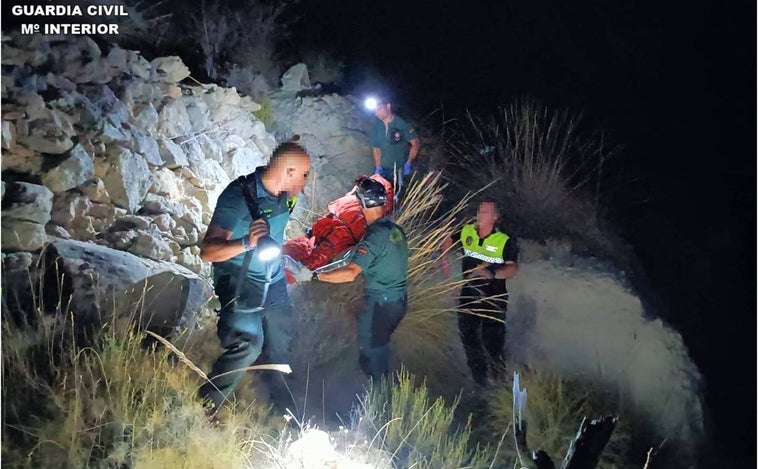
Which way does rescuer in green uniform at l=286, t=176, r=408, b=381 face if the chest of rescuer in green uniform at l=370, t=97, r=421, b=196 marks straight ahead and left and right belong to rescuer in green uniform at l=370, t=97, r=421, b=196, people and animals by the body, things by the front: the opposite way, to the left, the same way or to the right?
to the right

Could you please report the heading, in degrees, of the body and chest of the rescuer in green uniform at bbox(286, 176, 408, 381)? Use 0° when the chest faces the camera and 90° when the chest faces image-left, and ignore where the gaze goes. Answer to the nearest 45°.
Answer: approximately 135°

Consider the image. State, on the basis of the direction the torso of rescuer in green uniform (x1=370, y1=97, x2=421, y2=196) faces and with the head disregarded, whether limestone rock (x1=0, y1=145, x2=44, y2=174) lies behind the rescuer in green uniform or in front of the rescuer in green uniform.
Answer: in front

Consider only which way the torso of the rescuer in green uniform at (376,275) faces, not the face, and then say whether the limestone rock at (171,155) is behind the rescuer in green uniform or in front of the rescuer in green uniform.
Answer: in front

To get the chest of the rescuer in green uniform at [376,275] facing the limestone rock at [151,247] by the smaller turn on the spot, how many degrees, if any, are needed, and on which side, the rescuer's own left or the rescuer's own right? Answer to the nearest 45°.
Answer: approximately 45° to the rescuer's own left

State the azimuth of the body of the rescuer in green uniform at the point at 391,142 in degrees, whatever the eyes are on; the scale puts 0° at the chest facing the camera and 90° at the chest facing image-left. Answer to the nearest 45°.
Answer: approximately 45°
